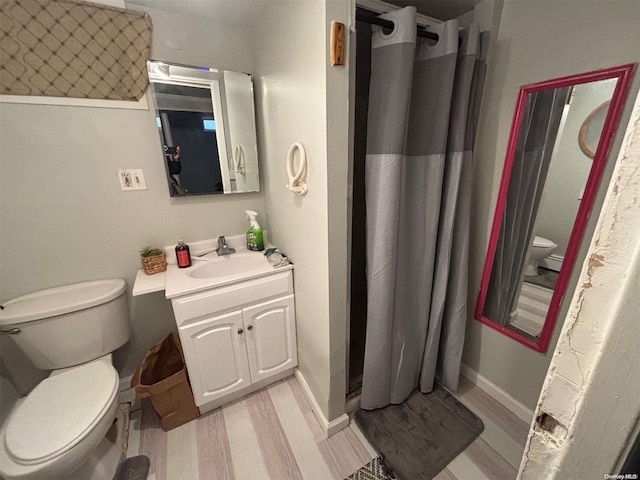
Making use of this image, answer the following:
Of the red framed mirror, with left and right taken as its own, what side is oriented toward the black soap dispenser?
front

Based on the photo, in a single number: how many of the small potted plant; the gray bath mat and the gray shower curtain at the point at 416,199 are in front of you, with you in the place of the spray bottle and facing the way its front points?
1

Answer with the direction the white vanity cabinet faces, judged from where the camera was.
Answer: facing the viewer and to the right of the viewer

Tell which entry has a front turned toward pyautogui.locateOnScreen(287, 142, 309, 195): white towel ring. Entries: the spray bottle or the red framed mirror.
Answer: the red framed mirror

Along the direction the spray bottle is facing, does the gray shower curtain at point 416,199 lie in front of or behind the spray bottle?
behind

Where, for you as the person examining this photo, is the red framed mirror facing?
facing the viewer and to the left of the viewer

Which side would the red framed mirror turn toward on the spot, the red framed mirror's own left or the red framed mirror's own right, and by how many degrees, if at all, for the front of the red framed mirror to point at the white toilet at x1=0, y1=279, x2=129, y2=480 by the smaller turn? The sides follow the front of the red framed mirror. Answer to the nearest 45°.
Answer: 0° — it already faces it

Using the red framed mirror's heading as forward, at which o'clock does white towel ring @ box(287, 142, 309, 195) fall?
The white towel ring is roughly at 12 o'clock from the red framed mirror.
